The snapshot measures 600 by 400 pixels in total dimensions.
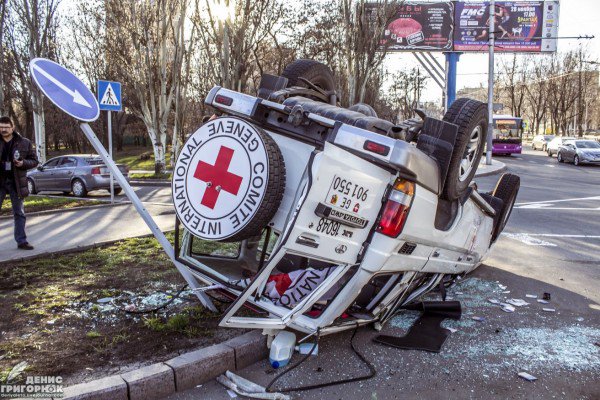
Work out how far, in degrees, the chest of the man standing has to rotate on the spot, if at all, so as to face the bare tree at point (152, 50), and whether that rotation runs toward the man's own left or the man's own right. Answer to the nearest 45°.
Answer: approximately 180°

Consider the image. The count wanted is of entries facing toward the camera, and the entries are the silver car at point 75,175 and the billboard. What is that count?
1

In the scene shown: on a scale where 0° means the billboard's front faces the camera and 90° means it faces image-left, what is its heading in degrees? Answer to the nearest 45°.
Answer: approximately 0°

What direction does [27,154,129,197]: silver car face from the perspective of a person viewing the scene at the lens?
facing away from the viewer and to the left of the viewer

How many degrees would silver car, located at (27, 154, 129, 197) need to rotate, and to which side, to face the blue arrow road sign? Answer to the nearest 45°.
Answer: approximately 135° to its left

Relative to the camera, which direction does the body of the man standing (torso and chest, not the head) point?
toward the camera

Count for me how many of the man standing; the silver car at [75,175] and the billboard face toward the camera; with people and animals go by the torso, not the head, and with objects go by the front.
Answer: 2

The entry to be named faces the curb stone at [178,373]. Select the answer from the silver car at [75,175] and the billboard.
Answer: the billboard

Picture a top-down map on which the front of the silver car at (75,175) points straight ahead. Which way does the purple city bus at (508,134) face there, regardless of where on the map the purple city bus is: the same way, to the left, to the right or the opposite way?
to the left

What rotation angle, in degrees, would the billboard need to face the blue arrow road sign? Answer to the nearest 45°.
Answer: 0° — it already faces it

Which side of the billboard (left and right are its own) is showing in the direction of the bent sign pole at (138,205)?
front

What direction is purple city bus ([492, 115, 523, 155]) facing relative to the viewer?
toward the camera
